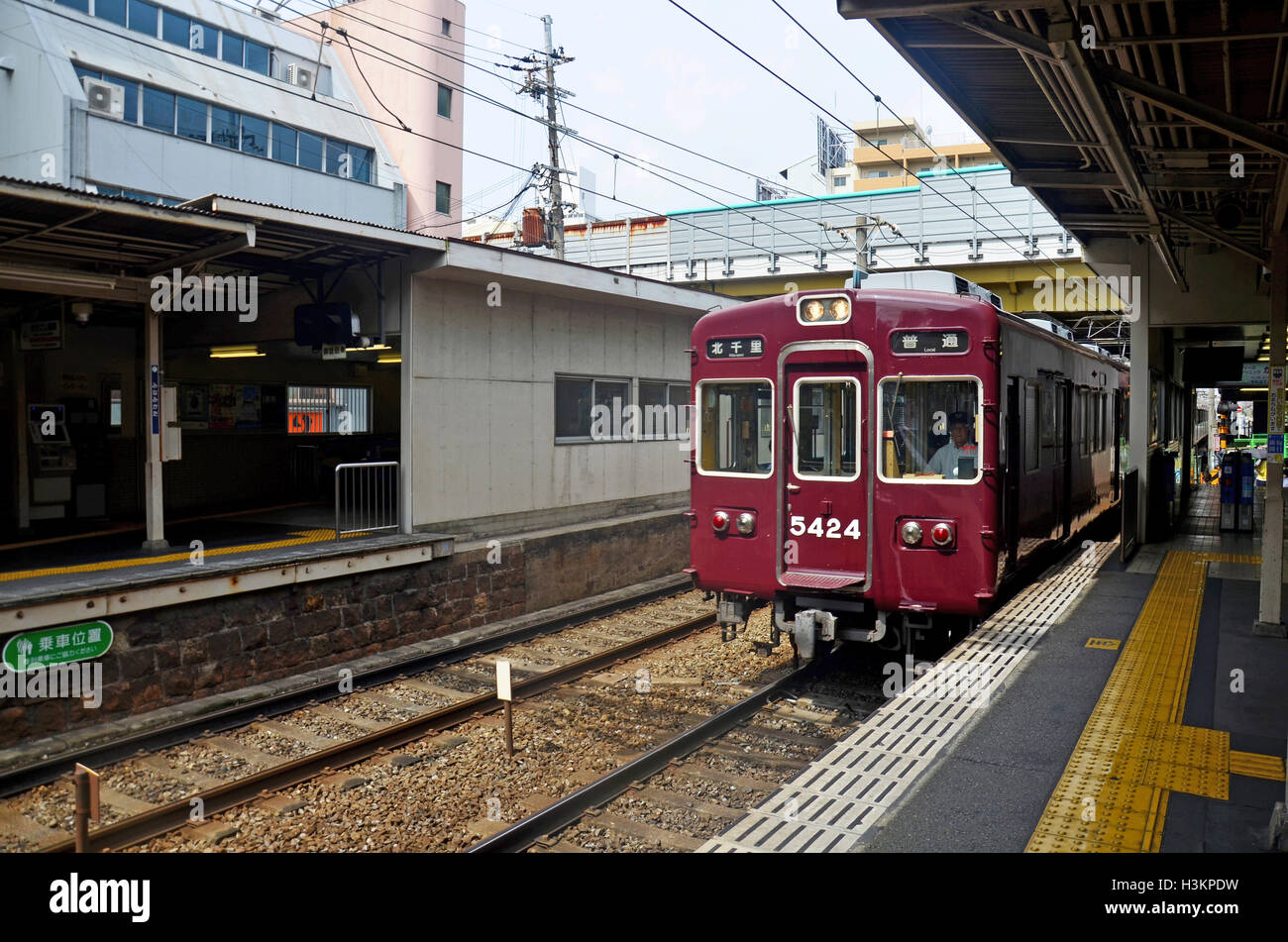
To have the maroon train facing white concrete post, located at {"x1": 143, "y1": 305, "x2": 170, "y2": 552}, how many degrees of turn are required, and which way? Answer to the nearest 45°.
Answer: approximately 45° to its right

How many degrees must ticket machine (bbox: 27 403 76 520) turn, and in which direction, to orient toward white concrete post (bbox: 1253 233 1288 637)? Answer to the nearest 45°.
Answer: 0° — it already faces it

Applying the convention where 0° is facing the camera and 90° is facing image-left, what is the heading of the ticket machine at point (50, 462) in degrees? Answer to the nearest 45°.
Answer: approximately 315°

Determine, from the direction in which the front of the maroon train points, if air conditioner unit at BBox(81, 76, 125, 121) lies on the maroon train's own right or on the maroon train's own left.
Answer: on the maroon train's own right

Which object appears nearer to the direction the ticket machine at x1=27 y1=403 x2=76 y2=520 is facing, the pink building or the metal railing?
the metal railing

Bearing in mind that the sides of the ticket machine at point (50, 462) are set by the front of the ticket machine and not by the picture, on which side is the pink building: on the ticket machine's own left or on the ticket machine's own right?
on the ticket machine's own left

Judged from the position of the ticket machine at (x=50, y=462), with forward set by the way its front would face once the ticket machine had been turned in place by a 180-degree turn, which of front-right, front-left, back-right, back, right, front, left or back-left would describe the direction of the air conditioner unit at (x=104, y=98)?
front-right

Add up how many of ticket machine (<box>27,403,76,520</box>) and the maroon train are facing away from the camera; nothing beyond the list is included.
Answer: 0

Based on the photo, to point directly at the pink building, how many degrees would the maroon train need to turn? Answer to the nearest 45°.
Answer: approximately 90° to its right

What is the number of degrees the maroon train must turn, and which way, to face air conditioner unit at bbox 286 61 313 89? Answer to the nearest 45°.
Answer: approximately 90° to its right

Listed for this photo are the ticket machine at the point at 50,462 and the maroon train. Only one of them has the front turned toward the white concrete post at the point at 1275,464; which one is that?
the ticket machine

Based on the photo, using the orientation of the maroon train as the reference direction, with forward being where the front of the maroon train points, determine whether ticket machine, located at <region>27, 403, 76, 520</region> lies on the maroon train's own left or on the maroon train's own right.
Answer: on the maroon train's own right

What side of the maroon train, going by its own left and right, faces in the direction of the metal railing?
right
